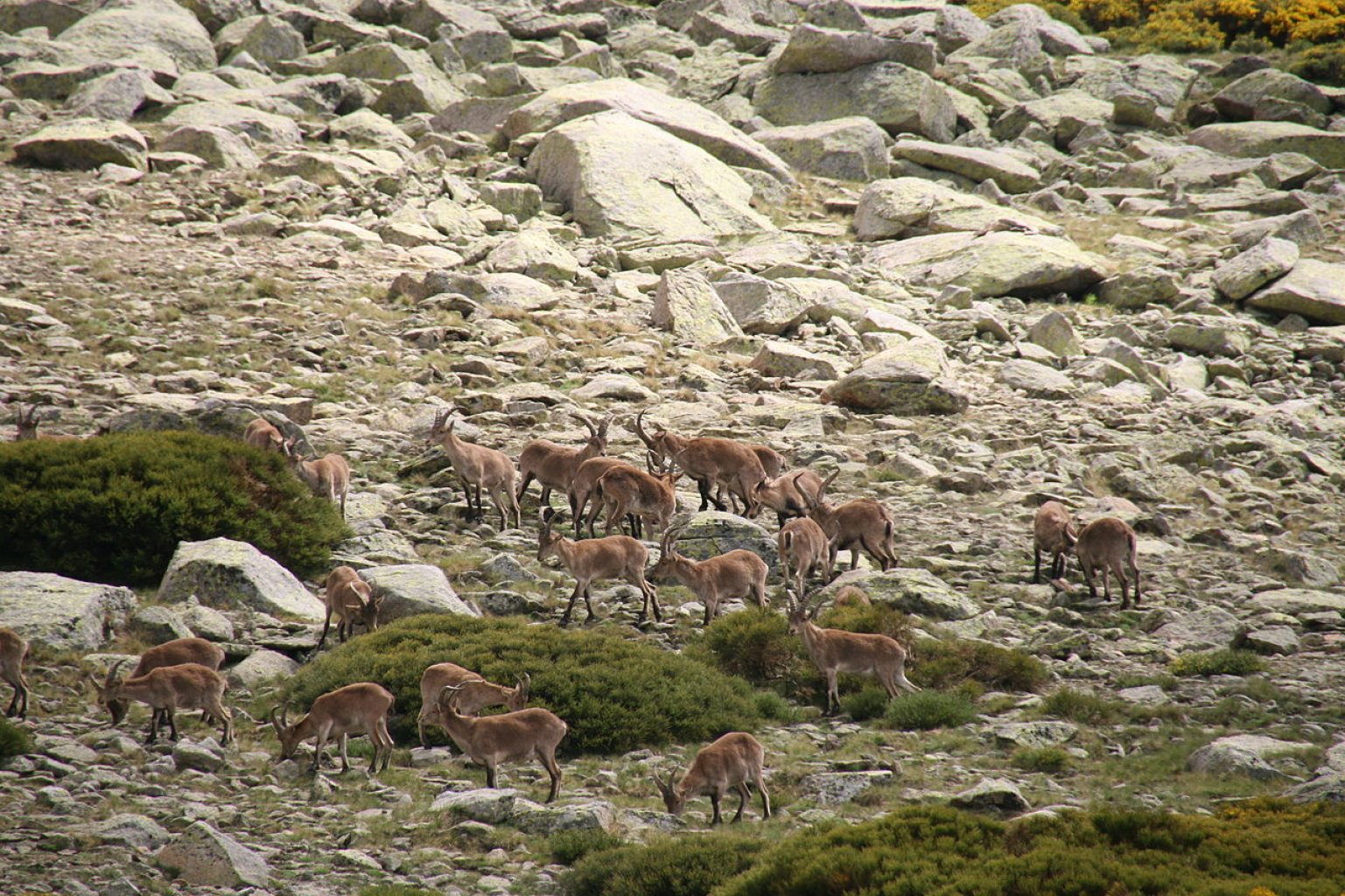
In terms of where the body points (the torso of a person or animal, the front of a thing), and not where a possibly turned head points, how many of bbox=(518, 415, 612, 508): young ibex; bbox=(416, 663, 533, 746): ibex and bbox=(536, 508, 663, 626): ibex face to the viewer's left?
1

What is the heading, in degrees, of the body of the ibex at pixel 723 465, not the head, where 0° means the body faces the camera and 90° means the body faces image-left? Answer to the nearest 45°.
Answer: approximately 90°

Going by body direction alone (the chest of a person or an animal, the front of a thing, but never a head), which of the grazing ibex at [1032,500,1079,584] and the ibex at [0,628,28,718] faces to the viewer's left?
the ibex

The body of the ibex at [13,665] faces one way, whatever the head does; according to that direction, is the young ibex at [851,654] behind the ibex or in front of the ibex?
behind

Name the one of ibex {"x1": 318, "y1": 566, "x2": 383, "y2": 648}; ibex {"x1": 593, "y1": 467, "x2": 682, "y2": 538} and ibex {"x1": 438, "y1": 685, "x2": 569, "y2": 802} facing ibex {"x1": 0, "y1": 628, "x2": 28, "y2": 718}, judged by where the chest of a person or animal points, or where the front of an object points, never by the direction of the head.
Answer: ibex {"x1": 438, "y1": 685, "x2": 569, "y2": 802}

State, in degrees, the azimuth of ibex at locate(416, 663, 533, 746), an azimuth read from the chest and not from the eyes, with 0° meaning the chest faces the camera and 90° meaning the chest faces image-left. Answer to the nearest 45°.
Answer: approximately 270°

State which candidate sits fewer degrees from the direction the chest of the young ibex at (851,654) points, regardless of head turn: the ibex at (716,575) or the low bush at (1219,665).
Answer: the ibex

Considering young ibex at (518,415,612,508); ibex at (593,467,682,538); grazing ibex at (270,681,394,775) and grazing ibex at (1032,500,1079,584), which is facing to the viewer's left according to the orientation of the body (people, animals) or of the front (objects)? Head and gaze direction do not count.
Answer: grazing ibex at (270,681,394,775)

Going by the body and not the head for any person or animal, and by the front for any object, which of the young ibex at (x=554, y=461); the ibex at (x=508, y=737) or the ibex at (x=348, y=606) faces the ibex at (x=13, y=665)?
the ibex at (x=508, y=737)

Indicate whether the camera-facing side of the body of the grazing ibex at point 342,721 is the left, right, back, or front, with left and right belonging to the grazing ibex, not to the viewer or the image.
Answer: left

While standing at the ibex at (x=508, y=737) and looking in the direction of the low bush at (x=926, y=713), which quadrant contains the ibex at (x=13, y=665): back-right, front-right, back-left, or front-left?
back-left

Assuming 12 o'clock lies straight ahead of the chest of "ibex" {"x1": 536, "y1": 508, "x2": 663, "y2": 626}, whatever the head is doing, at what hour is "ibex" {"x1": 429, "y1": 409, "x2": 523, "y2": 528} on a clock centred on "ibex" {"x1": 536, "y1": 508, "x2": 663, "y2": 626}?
"ibex" {"x1": 429, "y1": 409, "x2": 523, "y2": 528} is roughly at 2 o'clock from "ibex" {"x1": 536, "y1": 508, "x2": 663, "y2": 626}.

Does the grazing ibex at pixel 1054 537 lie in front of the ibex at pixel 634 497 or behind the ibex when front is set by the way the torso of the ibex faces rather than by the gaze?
in front

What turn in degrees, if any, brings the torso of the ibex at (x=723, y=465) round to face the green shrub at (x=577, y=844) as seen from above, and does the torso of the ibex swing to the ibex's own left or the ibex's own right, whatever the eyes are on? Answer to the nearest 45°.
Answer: approximately 90° to the ibex's own left

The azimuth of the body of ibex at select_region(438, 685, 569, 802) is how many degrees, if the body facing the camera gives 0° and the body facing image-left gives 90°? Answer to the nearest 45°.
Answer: approximately 90°

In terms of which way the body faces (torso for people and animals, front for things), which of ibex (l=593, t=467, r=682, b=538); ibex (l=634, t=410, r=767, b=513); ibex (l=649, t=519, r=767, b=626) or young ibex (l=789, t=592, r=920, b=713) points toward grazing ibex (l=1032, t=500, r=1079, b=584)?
ibex (l=593, t=467, r=682, b=538)

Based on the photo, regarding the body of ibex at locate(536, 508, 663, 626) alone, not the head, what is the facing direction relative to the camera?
to the viewer's left

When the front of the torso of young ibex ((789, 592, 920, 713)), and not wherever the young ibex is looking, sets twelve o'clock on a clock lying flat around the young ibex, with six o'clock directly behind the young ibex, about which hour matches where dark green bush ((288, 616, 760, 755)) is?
The dark green bush is roughly at 11 o'clock from the young ibex.

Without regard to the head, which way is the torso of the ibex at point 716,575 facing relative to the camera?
to the viewer's left
